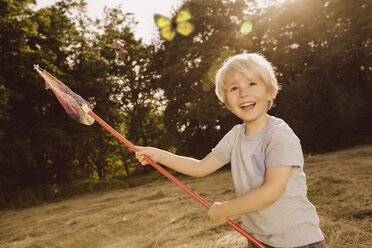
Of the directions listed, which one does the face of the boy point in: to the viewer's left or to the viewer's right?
to the viewer's left

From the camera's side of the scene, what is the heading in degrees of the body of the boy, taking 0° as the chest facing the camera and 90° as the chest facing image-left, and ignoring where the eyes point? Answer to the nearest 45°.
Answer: approximately 45°

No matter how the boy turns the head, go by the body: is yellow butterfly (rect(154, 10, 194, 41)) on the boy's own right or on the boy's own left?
on the boy's own right
